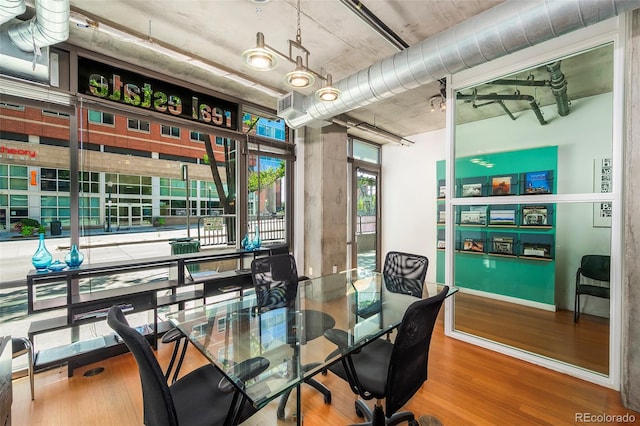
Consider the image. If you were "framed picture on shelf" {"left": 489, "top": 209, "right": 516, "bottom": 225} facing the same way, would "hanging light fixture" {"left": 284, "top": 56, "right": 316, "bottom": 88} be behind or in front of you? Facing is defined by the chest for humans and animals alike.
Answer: in front

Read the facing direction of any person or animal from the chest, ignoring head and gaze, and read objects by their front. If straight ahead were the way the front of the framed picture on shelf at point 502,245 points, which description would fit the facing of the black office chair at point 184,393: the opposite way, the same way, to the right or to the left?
the opposite way

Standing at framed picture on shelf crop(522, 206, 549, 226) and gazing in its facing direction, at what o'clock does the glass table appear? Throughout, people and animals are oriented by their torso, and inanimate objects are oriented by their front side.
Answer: The glass table is roughly at 1 o'clock from the framed picture on shelf.

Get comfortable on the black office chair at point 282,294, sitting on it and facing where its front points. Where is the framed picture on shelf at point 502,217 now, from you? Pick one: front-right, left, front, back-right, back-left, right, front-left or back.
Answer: front-left

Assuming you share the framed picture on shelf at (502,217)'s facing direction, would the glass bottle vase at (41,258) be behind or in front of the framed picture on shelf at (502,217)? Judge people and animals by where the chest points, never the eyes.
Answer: in front

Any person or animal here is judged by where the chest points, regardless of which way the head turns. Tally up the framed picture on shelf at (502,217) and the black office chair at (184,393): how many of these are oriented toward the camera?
1

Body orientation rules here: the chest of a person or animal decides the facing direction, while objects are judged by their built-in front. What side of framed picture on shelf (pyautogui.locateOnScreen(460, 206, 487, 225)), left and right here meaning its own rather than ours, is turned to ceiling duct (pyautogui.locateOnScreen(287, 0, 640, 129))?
front

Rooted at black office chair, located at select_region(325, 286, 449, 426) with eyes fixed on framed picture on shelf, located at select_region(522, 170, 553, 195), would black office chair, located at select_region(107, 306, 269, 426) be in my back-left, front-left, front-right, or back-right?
back-left

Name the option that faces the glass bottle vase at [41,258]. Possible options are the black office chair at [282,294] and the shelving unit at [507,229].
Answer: the shelving unit
